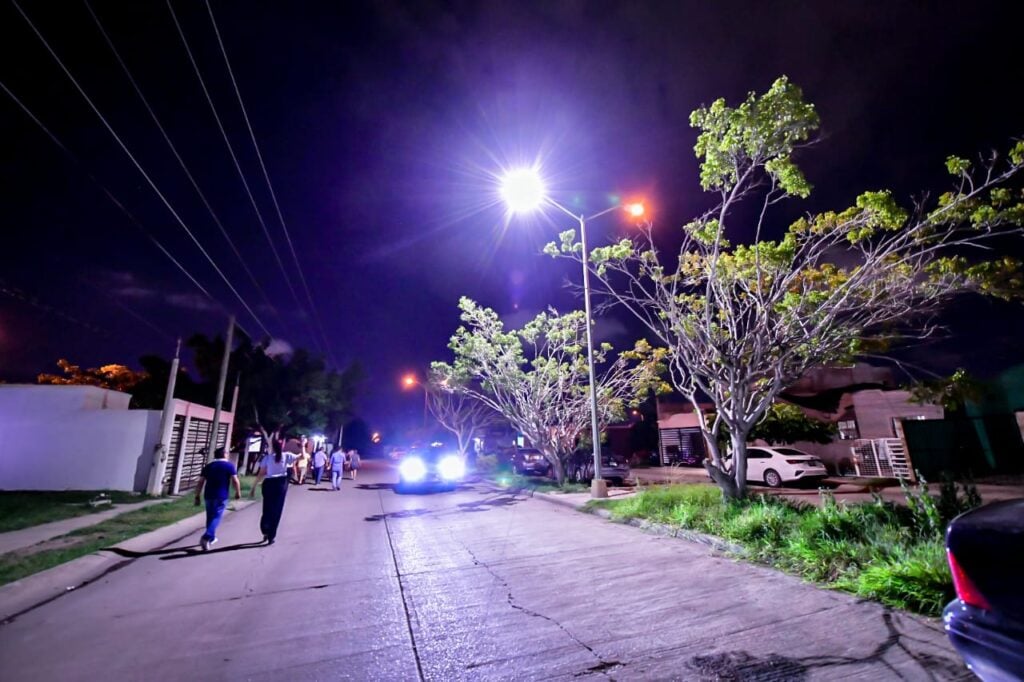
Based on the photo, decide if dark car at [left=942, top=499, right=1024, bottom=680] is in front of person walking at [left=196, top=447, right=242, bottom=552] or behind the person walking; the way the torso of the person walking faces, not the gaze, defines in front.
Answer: behind

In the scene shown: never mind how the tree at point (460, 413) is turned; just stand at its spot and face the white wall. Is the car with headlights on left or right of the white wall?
left

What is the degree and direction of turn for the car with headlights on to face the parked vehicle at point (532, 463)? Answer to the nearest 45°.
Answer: approximately 135° to its left

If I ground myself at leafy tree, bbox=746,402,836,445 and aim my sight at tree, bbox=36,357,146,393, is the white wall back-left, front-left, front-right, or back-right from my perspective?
front-left

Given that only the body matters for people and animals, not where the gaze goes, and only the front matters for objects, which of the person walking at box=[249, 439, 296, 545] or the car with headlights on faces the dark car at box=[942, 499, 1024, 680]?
the car with headlights on

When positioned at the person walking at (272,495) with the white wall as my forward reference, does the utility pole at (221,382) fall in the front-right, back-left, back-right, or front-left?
front-right

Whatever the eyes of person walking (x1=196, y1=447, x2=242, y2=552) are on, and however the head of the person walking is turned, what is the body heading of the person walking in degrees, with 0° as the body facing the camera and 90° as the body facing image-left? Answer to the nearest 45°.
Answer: approximately 180°

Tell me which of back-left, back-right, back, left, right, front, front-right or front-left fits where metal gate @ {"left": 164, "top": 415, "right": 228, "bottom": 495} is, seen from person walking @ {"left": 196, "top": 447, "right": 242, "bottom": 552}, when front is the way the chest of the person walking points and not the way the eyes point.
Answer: front

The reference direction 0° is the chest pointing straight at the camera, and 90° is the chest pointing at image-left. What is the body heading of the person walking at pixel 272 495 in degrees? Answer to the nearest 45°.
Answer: approximately 180°

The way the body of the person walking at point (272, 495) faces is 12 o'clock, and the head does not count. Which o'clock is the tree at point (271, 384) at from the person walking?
The tree is roughly at 12 o'clock from the person walking.

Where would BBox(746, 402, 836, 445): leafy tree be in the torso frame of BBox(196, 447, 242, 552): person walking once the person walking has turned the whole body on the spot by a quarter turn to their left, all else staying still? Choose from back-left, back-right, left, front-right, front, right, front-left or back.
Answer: back

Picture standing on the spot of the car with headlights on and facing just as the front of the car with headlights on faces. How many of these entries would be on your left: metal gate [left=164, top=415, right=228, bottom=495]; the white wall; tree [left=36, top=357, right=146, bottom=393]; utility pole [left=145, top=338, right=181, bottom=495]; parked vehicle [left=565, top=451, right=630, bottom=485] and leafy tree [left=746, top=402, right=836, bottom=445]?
2

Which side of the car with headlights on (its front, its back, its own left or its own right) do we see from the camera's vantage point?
front

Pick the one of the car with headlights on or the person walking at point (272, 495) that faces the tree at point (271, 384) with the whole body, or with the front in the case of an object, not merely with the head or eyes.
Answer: the person walking

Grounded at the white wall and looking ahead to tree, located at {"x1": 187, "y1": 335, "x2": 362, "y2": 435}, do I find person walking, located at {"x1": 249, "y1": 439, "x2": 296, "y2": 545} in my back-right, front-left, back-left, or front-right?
back-right

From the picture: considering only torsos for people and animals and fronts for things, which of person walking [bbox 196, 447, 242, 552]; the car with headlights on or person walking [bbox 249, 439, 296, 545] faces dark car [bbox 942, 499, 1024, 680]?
the car with headlights on

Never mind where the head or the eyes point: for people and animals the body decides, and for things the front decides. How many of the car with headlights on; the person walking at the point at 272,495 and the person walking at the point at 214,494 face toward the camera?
1

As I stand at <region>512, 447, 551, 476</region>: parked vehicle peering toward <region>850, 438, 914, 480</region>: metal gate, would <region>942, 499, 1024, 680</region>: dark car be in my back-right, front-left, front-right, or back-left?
front-right
